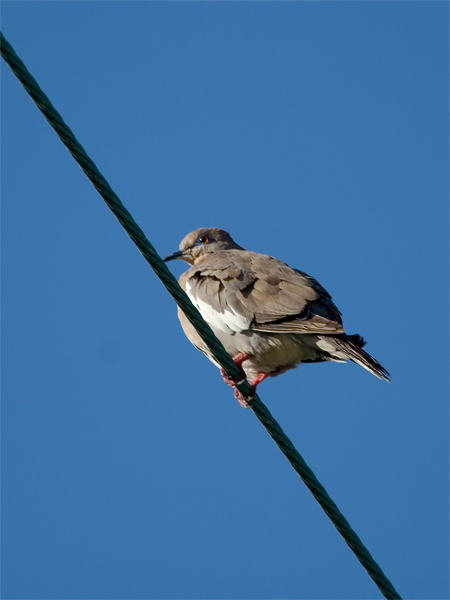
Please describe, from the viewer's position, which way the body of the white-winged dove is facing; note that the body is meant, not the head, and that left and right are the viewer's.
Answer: facing to the left of the viewer
